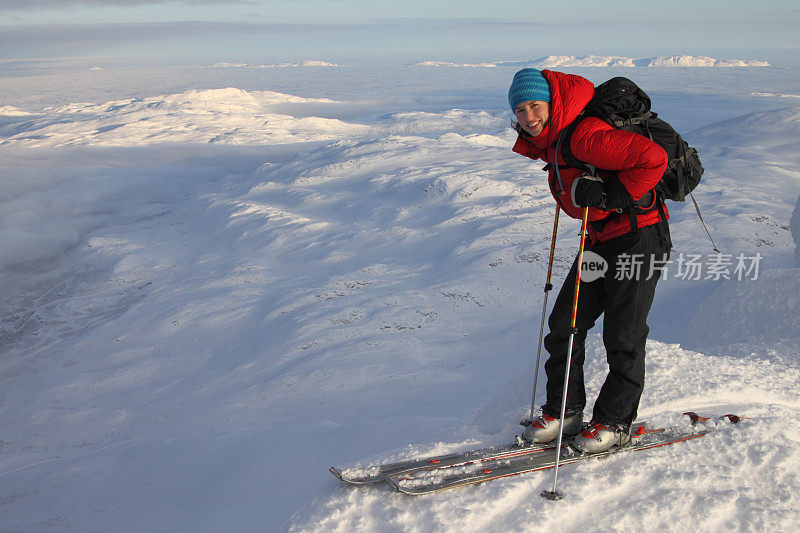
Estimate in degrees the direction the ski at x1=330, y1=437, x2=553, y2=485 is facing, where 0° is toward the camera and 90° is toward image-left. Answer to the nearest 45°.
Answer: approximately 45°

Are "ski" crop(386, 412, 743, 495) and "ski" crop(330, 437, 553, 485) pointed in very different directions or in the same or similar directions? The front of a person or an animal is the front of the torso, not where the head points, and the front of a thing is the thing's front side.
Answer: same or similar directions

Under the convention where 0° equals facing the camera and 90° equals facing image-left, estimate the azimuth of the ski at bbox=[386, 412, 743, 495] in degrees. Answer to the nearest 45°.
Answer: approximately 45°

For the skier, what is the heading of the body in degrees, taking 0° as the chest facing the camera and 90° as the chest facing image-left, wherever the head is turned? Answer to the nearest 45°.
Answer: approximately 45°

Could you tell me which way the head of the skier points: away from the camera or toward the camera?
toward the camera
